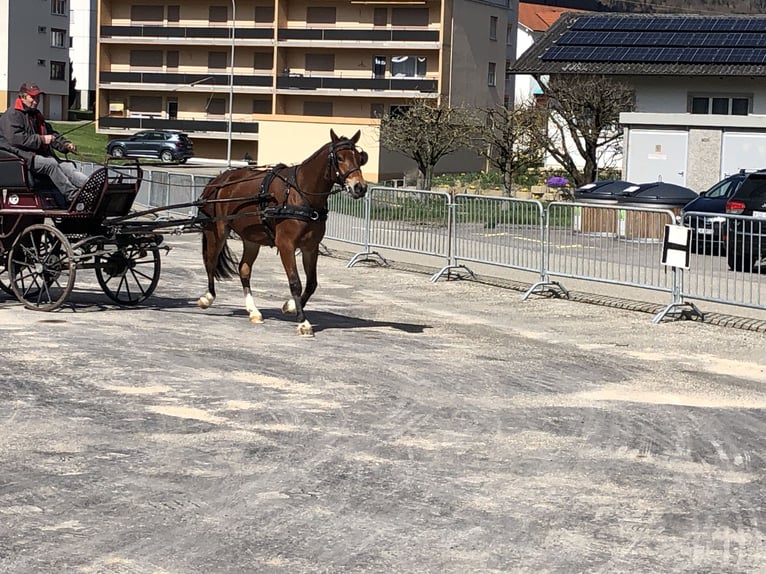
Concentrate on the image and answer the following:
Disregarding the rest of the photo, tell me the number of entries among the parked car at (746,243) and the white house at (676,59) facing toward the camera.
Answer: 1

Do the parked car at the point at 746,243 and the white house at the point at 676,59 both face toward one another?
yes

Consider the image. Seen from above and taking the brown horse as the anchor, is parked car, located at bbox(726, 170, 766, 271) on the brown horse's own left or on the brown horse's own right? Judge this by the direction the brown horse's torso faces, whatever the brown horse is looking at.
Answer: on the brown horse's own left

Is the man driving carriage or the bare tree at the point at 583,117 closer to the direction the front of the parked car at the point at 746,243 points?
the bare tree

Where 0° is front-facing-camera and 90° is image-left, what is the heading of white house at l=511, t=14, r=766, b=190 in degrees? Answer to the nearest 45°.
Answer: approximately 0°

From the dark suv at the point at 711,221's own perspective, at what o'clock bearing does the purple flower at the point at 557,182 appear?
The purple flower is roughly at 4 o'clock from the dark suv.

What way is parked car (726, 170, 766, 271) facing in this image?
away from the camera

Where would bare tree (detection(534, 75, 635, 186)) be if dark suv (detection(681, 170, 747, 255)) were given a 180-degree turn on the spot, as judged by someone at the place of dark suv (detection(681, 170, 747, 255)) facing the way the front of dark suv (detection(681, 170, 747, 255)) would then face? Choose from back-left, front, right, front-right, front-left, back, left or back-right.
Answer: front-left

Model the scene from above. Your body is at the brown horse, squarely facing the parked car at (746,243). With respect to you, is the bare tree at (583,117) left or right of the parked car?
left

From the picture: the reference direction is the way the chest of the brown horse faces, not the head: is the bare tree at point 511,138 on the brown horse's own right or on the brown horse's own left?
on the brown horse's own left
